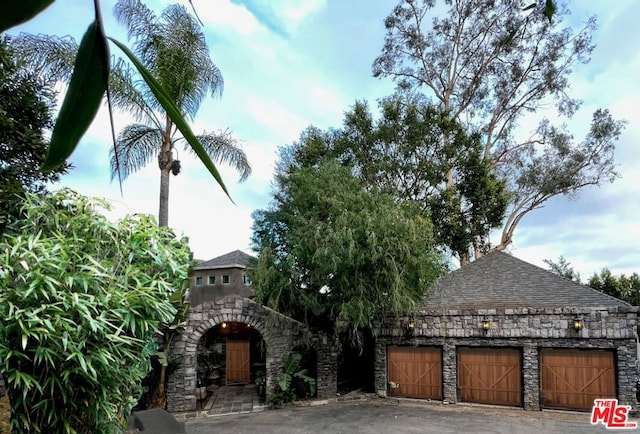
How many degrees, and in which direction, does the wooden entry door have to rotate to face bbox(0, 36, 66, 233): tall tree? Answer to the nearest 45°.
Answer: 0° — it already faces it

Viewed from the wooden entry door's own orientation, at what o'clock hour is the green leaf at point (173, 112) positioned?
The green leaf is roughly at 12 o'clock from the wooden entry door.

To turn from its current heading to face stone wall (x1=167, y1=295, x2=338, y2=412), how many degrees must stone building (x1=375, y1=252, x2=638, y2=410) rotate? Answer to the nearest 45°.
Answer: approximately 90° to its right

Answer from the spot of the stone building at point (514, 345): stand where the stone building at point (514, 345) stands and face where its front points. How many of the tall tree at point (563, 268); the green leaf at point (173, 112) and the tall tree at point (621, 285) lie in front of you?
1

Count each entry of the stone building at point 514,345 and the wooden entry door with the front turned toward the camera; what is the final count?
2

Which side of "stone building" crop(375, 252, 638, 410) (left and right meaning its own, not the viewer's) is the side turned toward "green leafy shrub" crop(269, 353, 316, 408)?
right

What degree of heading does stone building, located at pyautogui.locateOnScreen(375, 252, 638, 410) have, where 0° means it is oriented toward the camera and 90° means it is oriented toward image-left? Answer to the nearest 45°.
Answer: approximately 0°

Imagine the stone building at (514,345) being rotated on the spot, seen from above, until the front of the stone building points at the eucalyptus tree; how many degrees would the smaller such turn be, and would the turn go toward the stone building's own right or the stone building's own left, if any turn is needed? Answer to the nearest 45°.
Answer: approximately 180°

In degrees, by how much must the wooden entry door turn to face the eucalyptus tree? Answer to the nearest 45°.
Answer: approximately 90° to its left

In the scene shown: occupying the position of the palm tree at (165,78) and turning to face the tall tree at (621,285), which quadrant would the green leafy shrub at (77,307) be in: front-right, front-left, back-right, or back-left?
back-right
